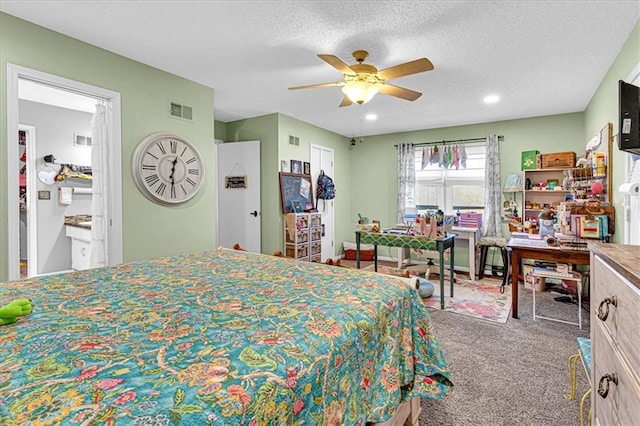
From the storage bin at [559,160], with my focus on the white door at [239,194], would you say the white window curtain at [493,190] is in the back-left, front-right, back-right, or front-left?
front-right

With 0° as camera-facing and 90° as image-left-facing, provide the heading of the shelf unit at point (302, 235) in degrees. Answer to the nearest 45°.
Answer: approximately 315°

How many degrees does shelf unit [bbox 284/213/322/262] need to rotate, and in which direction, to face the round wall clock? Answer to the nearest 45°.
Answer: approximately 90° to its right

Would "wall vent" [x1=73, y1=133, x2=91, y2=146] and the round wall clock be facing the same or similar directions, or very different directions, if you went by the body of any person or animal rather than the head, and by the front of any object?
same or similar directions

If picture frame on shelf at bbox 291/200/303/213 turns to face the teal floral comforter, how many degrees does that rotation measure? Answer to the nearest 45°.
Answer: approximately 45° to its right

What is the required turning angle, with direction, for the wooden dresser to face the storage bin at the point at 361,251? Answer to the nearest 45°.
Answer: approximately 45° to its right

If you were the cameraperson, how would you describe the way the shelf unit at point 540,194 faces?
facing the viewer

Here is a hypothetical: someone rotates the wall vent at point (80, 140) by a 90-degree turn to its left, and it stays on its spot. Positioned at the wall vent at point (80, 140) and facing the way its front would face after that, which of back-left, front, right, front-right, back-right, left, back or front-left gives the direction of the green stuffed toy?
back-right

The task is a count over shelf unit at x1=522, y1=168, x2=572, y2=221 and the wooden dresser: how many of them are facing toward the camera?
1

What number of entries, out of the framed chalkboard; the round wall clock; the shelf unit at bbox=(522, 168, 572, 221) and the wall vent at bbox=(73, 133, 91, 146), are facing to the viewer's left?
0

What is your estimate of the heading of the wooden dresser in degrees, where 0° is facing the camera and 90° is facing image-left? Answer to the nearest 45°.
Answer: approximately 90°

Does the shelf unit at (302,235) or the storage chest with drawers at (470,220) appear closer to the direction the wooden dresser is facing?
the shelf unit

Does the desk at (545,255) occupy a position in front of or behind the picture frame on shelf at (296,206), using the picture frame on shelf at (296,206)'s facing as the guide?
in front

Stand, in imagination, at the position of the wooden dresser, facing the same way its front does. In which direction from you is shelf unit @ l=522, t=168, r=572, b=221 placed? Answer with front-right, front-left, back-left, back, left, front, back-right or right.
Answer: right

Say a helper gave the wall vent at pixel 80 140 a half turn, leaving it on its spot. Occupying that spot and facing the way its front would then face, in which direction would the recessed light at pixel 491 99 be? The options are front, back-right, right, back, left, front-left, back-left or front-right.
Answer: back

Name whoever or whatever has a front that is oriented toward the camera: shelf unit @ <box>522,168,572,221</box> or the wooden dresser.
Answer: the shelf unit
